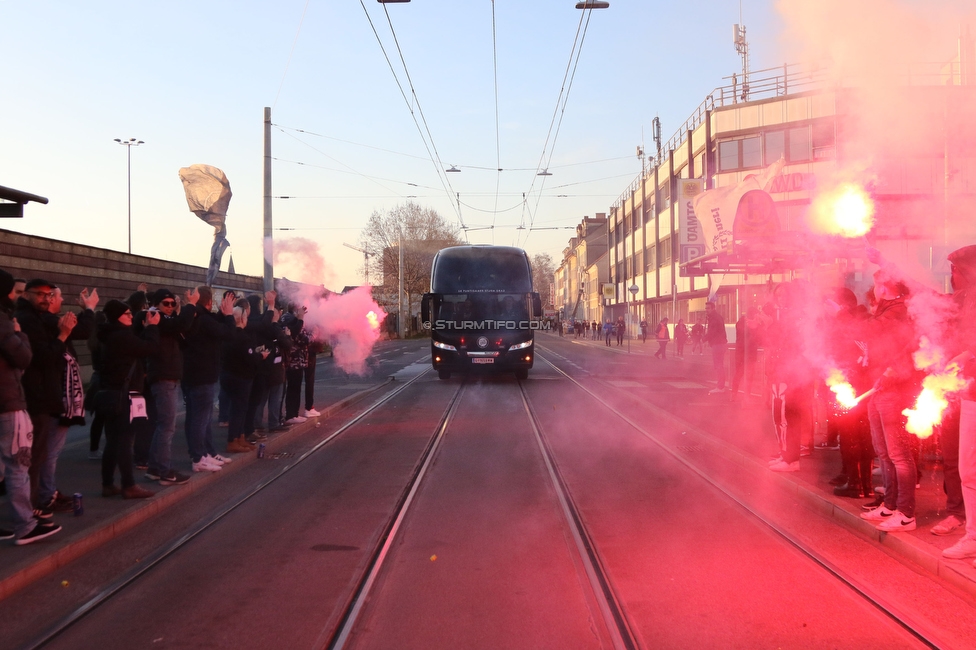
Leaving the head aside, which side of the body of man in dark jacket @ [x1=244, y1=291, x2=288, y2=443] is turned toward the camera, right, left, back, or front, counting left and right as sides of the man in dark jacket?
right

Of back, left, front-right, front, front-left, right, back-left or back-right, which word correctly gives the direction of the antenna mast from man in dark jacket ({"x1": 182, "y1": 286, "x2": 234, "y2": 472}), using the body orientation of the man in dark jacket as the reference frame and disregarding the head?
front-left

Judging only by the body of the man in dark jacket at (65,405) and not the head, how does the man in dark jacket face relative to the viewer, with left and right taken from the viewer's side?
facing to the right of the viewer

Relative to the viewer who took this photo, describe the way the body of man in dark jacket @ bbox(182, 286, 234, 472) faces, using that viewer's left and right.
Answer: facing to the right of the viewer

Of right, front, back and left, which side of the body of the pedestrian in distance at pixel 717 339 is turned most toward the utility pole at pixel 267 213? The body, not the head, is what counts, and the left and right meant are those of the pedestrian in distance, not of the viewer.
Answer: front

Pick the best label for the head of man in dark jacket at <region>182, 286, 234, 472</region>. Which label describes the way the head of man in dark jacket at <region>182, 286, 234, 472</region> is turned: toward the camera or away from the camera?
away from the camera

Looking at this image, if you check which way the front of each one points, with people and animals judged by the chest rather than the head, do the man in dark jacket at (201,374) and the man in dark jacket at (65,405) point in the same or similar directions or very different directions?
same or similar directions

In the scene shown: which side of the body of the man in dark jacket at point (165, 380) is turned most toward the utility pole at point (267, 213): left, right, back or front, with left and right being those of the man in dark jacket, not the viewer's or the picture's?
left

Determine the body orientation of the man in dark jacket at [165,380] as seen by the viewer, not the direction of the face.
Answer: to the viewer's right

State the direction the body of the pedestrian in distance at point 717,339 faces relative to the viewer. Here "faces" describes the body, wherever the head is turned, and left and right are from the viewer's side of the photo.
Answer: facing to the left of the viewer
